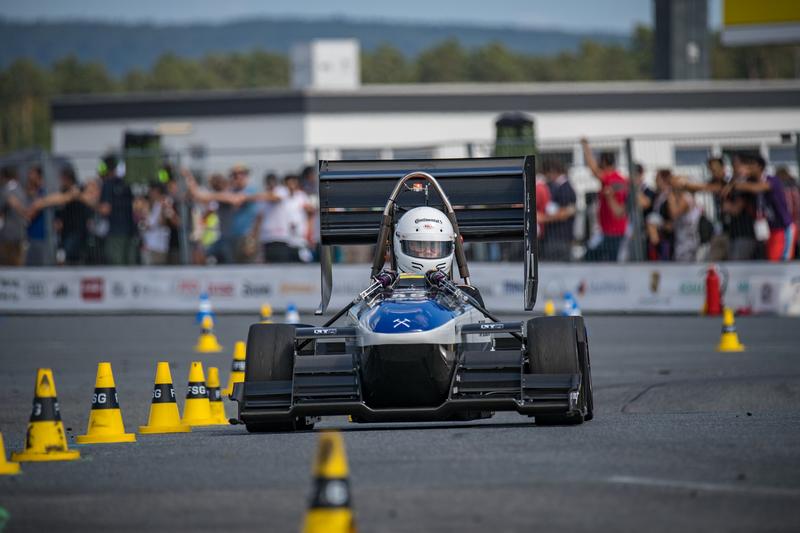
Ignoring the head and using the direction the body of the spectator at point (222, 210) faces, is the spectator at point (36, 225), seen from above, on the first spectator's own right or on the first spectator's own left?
on the first spectator's own right

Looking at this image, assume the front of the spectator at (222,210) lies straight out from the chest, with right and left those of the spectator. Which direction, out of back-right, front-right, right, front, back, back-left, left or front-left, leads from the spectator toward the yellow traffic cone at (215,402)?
front-left

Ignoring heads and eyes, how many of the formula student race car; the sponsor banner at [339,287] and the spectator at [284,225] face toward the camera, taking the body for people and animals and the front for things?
3

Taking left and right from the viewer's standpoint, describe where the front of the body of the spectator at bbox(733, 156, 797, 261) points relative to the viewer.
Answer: facing the viewer and to the left of the viewer

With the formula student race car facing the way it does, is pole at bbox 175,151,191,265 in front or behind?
behind

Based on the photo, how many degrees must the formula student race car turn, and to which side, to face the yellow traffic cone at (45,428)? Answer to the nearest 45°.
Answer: approximately 45° to its right

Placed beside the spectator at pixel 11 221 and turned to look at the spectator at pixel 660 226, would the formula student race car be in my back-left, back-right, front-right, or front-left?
front-right

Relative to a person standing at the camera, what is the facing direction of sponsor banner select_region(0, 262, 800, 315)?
facing the viewer

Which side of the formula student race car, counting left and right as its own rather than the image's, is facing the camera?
front

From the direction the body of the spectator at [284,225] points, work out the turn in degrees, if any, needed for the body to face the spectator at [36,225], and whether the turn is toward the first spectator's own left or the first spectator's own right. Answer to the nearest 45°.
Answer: approximately 90° to the first spectator's own right

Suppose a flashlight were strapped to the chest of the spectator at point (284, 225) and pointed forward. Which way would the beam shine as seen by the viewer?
toward the camera

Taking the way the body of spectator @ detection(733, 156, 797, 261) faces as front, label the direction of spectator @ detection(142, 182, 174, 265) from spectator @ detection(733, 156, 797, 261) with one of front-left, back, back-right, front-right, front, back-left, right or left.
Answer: front-right

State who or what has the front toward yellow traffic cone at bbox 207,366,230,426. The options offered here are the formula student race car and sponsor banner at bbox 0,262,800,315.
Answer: the sponsor banner

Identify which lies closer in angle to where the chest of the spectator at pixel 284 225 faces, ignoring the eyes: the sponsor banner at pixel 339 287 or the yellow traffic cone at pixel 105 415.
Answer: the yellow traffic cone

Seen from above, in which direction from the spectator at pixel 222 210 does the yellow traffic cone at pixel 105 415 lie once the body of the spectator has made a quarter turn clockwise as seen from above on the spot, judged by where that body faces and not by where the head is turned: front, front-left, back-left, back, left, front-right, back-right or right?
back-left

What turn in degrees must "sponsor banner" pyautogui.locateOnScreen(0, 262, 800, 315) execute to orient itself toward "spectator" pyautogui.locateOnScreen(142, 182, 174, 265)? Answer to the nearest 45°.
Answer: approximately 135° to its right
